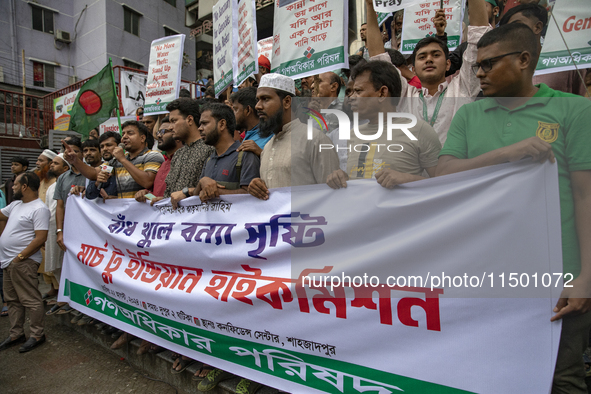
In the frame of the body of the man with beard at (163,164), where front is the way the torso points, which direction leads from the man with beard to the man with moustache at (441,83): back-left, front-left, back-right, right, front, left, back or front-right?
left

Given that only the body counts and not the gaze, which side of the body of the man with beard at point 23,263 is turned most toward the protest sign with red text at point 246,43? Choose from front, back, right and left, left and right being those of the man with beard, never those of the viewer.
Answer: left

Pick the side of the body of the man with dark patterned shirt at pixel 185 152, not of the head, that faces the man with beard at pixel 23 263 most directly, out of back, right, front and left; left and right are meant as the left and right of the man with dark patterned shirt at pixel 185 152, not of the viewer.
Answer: right

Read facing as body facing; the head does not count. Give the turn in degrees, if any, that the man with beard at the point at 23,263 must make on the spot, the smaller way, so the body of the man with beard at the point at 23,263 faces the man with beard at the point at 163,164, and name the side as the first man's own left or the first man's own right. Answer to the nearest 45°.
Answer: approximately 90° to the first man's own left

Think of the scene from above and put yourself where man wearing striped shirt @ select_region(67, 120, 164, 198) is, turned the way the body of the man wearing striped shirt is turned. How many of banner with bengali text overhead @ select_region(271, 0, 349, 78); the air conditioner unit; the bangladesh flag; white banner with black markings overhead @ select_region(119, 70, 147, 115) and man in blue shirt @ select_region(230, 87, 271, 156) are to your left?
2

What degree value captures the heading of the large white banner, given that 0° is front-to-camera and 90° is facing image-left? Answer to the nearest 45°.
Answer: approximately 45°
